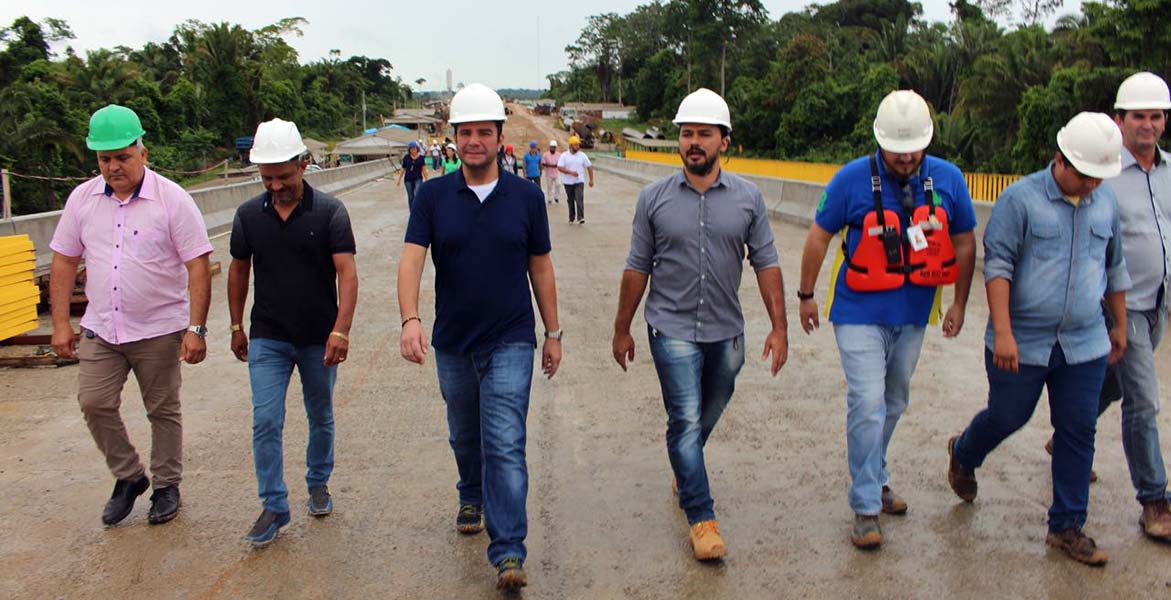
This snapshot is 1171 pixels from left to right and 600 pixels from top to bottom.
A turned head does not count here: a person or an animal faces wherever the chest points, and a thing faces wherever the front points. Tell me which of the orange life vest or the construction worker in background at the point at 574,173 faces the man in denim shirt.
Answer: the construction worker in background

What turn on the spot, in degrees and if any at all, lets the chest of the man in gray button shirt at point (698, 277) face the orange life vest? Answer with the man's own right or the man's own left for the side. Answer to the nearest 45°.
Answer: approximately 90° to the man's own left

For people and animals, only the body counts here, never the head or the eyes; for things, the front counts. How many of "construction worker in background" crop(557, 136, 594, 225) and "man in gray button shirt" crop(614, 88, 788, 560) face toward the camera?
2

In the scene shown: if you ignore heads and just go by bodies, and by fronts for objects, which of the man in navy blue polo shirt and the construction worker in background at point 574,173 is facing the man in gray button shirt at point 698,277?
the construction worker in background

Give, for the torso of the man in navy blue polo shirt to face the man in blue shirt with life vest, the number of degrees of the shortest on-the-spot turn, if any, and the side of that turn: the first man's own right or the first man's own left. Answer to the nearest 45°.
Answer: approximately 90° to the first man's own left

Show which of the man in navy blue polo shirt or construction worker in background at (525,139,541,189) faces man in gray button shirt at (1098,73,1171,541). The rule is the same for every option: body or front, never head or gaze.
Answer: the construction worker in background

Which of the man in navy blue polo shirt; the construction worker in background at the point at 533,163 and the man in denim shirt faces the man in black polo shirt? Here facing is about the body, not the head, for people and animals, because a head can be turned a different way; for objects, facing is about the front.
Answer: the construction worker in background

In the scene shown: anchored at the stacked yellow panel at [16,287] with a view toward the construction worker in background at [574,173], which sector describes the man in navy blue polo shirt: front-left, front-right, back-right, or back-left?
back-right

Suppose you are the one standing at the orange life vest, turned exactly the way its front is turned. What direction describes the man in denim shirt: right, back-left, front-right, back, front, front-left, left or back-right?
left
